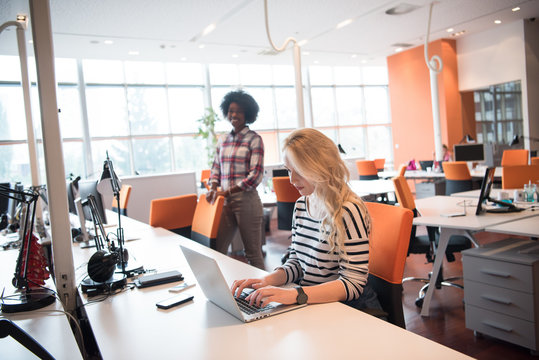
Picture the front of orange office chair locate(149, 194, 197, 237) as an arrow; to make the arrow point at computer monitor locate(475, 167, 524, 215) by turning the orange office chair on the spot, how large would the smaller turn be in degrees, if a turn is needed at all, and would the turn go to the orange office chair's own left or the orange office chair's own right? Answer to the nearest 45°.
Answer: approximately 90° to the orange office chair's own left

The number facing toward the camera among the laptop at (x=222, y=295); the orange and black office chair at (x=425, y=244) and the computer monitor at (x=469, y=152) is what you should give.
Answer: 1

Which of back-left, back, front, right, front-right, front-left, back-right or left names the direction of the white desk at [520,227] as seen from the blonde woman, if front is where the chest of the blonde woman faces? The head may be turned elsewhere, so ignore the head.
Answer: back

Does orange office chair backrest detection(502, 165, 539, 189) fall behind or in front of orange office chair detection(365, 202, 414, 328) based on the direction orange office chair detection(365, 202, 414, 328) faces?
behind

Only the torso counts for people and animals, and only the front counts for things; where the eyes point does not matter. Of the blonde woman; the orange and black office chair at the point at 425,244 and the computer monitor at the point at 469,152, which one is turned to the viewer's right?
the orange and black office chair

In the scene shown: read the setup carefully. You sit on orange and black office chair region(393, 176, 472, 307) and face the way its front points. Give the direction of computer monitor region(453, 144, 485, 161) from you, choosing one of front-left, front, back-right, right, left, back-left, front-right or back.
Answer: left

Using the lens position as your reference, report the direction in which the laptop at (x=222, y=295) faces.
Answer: facing away from the viewer and to the right of the viewer

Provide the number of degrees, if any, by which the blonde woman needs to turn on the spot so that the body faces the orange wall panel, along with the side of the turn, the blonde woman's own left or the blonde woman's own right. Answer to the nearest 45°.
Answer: approximately 135° to the blonde woman's own right

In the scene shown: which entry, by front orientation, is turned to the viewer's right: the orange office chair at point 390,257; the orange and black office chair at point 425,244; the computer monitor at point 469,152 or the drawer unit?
the orange and black office chair
